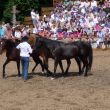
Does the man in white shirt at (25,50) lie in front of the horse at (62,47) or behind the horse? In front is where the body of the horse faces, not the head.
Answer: in front

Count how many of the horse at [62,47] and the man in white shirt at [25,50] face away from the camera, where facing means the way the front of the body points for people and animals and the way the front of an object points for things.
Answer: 1

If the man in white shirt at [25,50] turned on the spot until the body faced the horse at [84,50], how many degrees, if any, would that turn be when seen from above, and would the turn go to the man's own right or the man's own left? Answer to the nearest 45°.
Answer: approximately 90° to the man's own right

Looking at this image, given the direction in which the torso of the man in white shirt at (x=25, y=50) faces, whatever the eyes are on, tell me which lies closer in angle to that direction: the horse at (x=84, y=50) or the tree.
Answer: the tree

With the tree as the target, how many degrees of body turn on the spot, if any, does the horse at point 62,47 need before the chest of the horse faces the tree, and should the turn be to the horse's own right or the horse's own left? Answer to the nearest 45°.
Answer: approximately 90° to the horse's own right

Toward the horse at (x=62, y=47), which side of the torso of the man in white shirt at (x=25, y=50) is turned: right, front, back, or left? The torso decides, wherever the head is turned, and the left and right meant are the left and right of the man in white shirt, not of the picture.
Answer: right

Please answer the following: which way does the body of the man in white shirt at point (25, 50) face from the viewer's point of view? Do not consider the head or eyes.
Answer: away from the camera

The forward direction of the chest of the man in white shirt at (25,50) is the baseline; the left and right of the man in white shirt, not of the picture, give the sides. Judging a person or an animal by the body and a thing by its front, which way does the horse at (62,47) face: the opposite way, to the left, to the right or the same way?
to the left

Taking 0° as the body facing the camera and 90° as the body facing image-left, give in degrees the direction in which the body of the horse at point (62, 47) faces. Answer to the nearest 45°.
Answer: approximately 90°

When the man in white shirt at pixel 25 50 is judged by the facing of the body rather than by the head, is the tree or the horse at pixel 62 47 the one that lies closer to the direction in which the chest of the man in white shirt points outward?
the tree

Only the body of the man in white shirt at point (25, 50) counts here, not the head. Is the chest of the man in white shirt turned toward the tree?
yes
